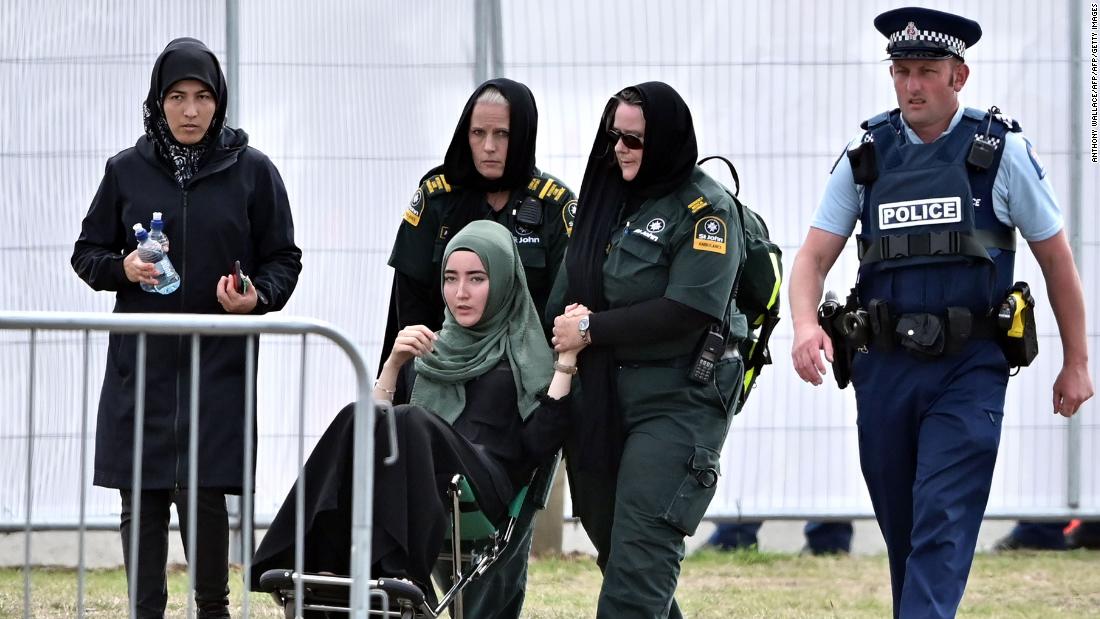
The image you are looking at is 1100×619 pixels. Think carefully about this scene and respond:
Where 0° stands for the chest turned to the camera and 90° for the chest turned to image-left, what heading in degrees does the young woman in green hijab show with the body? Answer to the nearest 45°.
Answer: approximately 45°

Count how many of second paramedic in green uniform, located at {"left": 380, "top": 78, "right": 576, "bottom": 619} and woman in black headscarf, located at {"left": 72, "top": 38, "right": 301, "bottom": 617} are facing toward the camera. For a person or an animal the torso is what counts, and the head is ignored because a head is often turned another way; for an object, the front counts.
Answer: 2

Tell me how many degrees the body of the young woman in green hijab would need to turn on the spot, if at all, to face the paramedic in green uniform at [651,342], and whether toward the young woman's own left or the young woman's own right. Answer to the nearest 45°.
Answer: approximately 135° to the young woman's own left

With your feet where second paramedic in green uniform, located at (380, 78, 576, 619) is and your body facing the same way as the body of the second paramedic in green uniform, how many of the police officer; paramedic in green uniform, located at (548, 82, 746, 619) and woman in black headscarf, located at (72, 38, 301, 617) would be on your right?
1

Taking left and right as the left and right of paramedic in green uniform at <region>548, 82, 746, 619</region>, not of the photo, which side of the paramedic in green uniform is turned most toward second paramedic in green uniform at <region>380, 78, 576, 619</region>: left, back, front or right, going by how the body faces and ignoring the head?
right
